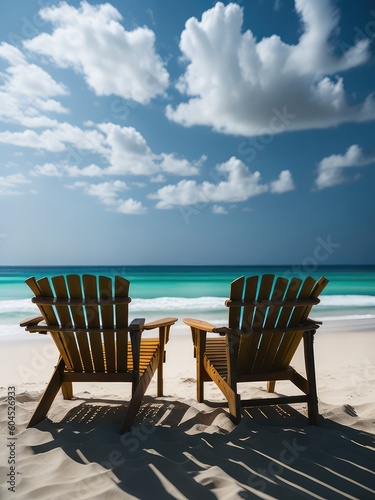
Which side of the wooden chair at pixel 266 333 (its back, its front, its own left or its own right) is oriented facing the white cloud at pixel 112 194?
front

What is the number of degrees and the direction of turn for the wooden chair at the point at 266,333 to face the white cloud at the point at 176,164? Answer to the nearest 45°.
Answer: approximately 45° to its right

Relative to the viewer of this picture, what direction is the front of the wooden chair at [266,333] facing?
facing away from the viewer and to the left of the viewer

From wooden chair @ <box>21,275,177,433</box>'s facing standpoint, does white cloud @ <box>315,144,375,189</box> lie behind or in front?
in front

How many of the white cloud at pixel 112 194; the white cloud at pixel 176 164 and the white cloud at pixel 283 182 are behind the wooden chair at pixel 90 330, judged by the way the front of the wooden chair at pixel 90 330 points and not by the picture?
0

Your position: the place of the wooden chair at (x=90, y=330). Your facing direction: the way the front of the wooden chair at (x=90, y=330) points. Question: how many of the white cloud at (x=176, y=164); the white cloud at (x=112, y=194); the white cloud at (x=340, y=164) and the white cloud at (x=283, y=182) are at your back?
0

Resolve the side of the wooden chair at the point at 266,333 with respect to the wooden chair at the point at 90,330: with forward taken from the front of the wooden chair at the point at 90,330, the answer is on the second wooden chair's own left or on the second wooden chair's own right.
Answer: on the second wooden chair's own right

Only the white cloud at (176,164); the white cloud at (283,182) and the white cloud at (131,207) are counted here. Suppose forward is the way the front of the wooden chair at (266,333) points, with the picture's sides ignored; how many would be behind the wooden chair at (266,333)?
0

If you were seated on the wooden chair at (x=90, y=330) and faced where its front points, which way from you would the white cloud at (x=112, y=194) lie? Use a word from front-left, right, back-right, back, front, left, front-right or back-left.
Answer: front-left

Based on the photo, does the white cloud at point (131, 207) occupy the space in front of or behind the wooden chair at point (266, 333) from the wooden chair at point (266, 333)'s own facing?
in front

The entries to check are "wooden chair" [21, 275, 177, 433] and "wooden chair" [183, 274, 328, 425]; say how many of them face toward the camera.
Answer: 0

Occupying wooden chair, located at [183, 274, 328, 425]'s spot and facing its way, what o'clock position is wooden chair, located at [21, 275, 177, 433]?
wooden chair, located at [21, 275, 177, 433] is roughly at 10 o'clock from wooden chair, located at [183, 274, 328, 425].

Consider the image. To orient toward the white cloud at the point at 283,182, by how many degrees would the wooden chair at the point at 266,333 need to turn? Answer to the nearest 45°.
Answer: approximately 45° to its right

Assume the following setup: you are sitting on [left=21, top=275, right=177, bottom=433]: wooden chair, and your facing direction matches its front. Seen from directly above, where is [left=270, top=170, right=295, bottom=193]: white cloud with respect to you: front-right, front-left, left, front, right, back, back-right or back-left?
front

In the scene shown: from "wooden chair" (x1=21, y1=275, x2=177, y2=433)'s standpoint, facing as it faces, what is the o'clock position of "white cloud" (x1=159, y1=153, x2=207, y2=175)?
The white cloud is roughly at 11 o'clock from the wooden chair.

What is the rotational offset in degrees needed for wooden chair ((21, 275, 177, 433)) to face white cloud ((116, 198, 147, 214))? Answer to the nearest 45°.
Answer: approximately 45° to its left

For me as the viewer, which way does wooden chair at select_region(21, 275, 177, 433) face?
facing away from the viewer and to the right of the viewer

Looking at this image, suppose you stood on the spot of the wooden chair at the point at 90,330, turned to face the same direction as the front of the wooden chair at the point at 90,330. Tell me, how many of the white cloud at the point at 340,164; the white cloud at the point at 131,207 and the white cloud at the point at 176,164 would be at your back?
0
